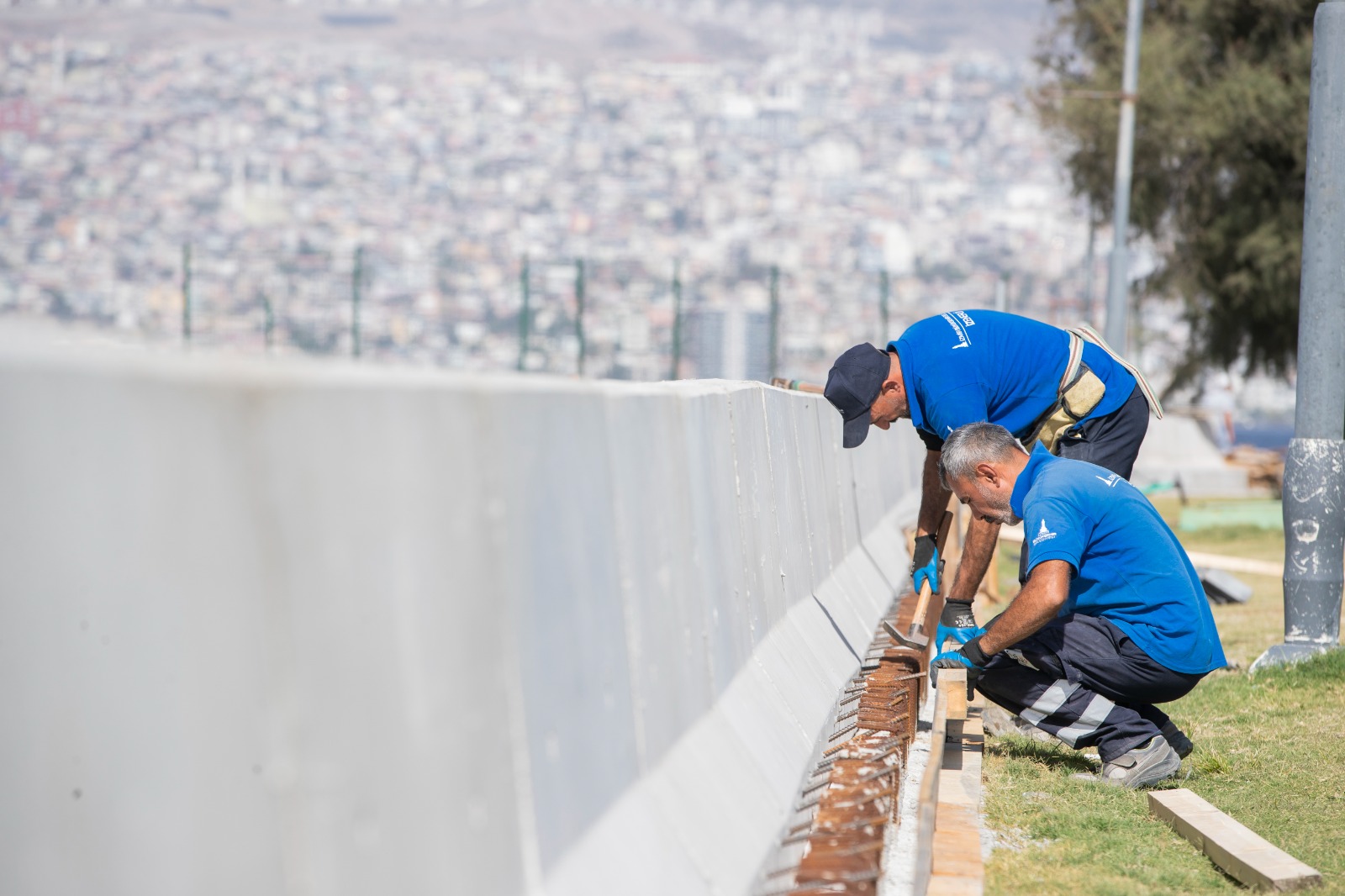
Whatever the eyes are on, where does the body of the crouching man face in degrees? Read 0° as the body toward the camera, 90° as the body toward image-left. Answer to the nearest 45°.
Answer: approximately 90°

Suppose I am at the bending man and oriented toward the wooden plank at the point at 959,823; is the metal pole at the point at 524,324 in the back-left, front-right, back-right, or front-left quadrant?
back-right

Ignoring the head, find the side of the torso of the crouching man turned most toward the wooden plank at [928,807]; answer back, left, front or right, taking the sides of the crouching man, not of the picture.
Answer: left

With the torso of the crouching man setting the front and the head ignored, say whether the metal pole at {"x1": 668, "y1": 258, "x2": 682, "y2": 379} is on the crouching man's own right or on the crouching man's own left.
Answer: on the crouching man's own right

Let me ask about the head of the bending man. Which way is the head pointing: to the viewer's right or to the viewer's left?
to the viewer's left

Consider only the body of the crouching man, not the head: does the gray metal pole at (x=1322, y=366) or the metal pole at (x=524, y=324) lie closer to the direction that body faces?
the metal pole

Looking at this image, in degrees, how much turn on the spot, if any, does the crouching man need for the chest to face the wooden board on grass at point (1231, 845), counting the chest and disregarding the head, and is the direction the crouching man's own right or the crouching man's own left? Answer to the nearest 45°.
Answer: approximately 135° to the crouching man's own left

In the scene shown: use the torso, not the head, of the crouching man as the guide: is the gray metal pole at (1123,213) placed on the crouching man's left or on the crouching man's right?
on the crouching man's right

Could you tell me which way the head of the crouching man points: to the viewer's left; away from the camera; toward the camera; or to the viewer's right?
to the viewer's left

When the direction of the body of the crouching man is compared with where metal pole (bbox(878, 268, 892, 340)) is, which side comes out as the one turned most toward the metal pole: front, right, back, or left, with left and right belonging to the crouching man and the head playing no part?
right

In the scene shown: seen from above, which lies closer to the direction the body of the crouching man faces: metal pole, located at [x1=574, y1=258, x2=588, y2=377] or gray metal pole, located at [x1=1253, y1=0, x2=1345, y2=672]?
the metal pole

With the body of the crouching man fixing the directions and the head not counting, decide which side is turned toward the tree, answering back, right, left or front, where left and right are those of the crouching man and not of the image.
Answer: right
